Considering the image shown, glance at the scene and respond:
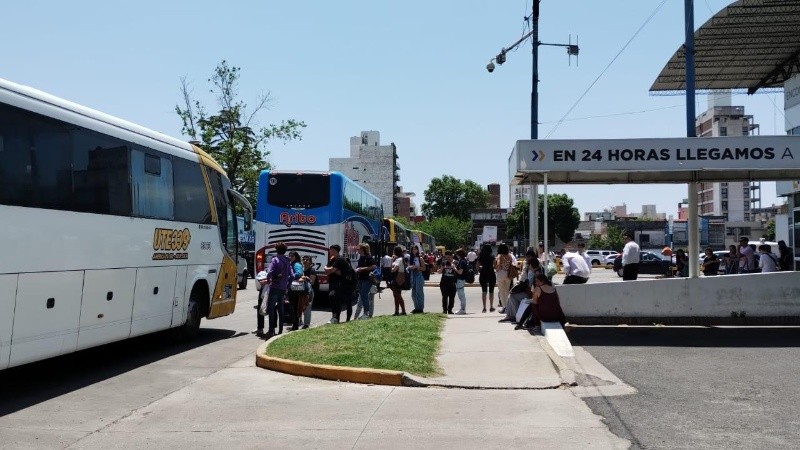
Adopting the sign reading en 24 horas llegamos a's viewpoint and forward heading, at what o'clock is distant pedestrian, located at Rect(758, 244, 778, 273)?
The distant pedestrian is roughly at 7 o'clock from the sign reading en 24 horas llegamos a.

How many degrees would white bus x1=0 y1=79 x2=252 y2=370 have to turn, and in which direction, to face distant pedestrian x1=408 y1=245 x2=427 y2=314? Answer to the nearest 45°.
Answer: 0° — it already faces them

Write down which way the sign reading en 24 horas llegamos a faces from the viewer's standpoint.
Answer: facing the viewer

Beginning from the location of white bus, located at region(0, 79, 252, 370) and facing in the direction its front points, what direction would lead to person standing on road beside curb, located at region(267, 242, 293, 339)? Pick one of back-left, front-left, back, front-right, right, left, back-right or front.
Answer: front

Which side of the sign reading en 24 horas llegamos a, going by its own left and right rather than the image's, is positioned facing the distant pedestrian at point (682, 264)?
back

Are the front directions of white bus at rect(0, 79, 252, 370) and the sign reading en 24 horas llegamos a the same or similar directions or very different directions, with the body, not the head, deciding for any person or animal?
very different directions

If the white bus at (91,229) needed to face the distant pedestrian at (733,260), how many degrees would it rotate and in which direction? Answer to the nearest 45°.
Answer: approximately 45° to its right

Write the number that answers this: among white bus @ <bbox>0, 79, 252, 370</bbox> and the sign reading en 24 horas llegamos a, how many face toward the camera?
1

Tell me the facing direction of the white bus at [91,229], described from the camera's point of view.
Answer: facing away from the viewer and to the right of the viewer

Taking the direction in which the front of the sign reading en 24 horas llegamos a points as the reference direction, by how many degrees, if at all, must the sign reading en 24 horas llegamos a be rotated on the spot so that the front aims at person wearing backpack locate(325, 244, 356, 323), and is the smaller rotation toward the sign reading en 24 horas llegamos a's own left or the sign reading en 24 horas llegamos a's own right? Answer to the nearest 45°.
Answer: approximately 90° to the sign reading en 24 horas llegamos a's own right

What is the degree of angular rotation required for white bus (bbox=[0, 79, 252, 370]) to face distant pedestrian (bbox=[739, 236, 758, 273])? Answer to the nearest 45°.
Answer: approximately 45° to its right
